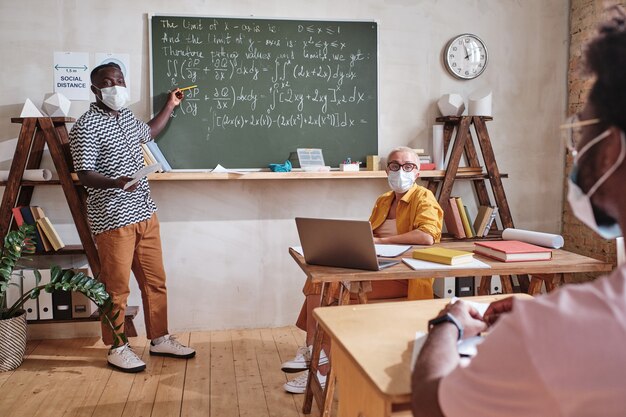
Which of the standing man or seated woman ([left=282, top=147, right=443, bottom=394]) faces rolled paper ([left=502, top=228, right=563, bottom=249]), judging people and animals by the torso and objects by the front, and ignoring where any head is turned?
the standing man

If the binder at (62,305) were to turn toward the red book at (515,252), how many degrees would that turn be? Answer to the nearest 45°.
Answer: approximately 45° to its left

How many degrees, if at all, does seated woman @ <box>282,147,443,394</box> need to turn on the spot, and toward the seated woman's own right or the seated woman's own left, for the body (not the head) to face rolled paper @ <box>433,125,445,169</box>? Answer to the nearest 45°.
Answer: approximately 135° to the seated woman's own right

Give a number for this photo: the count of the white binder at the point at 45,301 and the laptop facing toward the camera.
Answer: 1

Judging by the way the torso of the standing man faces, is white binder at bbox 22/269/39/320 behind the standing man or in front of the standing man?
behind

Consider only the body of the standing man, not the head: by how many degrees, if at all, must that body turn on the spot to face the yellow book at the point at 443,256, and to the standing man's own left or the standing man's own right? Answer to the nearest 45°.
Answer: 0° — they already face it

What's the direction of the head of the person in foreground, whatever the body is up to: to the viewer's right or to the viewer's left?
to the viewer's left

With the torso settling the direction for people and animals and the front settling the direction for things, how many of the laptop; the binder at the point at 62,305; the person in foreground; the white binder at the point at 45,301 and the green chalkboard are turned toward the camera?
3

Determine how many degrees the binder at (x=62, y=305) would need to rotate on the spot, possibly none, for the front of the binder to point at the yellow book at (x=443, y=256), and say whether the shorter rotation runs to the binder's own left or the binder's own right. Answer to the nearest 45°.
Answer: approximately 45° to the binder's own left

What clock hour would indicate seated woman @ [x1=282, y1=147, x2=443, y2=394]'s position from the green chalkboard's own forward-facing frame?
The seated woman is roughly at 11 o'clock from the green chalkboard.

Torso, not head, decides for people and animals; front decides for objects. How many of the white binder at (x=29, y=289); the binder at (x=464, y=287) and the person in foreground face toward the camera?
2
